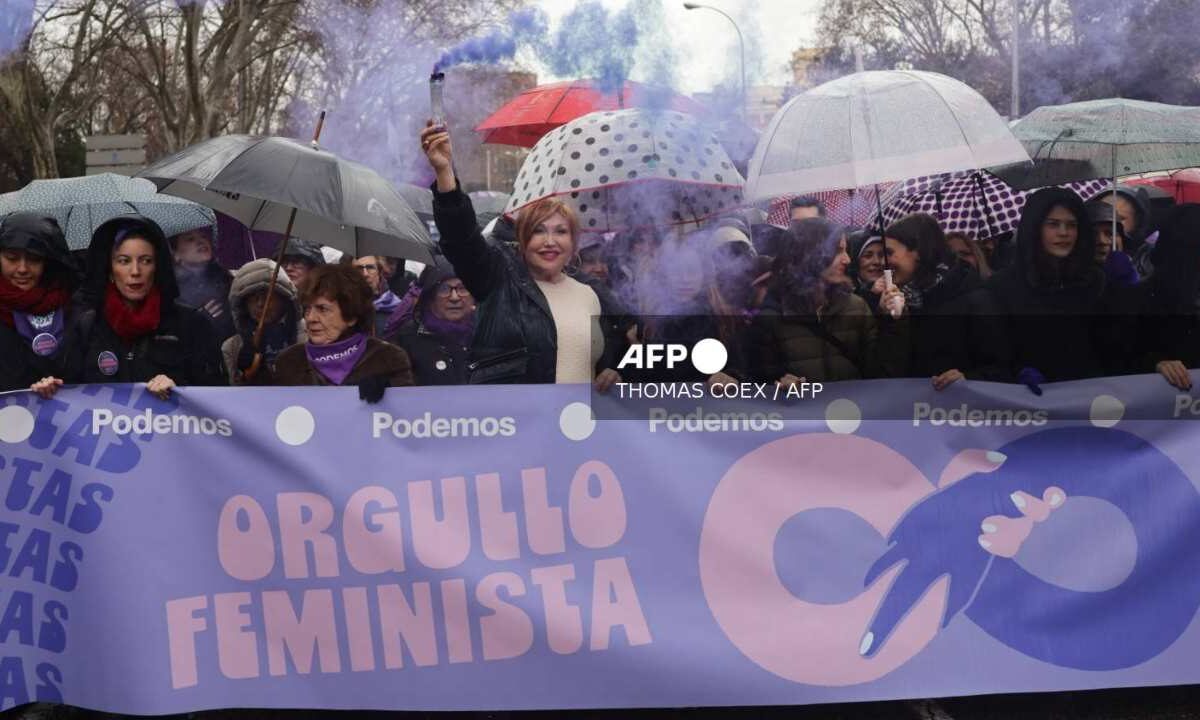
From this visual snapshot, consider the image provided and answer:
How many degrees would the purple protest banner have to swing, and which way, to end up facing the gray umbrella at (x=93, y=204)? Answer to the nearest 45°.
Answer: approximately 135° to its right

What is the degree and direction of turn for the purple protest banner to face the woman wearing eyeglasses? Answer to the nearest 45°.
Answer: approximately 180°

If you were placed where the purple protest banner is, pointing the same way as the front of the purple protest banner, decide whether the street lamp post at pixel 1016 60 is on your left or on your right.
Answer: on your left

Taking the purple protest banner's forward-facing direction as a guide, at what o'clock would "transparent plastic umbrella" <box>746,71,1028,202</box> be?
The transparent plastic umbrella is roughly at 8 o'clock from the purple protest banner.

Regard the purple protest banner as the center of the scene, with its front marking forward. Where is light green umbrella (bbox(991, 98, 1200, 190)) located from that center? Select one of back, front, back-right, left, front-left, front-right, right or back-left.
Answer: back-left

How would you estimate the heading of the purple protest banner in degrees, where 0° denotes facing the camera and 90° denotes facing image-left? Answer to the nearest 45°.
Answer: approximately 0°

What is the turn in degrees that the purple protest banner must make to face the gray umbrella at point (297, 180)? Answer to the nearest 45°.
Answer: approximately 135° to its right
